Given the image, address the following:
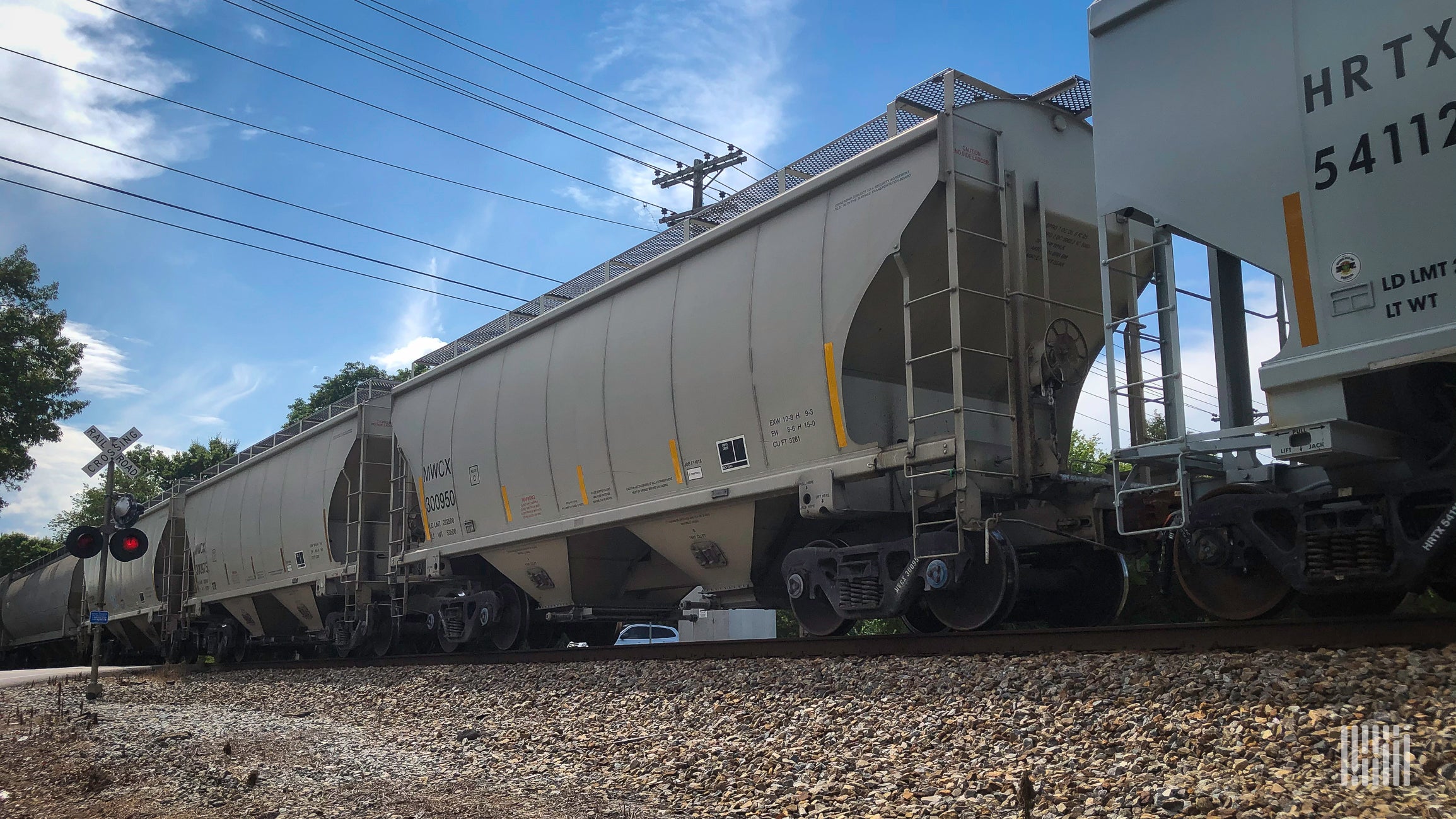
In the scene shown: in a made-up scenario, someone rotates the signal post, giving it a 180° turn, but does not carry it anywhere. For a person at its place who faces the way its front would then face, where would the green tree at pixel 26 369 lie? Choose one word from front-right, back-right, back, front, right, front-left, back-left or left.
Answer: front

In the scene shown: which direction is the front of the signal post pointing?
toward the camera
